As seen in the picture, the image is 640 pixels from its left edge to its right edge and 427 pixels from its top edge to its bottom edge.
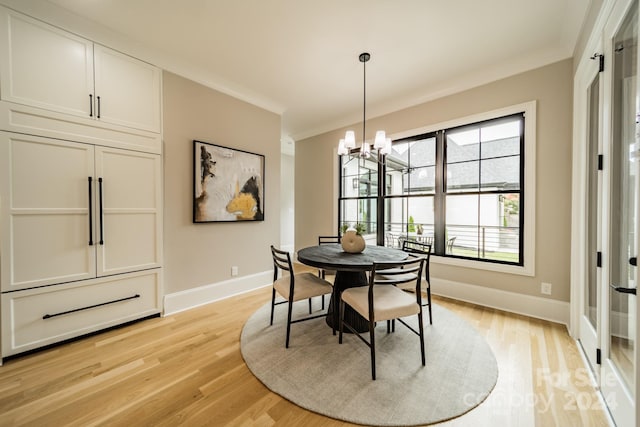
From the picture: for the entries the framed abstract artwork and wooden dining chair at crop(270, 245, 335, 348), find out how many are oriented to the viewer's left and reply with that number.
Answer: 0

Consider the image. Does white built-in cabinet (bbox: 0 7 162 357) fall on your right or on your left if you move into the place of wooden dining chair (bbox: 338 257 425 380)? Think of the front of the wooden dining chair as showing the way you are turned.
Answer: on your left

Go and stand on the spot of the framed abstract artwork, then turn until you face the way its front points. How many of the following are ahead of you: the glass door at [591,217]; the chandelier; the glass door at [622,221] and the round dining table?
4

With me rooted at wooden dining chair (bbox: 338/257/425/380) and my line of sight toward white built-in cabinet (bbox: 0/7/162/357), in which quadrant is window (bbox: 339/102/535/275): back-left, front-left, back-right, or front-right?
back-right

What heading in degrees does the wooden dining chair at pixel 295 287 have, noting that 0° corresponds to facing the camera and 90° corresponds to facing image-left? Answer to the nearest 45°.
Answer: approximately 225°

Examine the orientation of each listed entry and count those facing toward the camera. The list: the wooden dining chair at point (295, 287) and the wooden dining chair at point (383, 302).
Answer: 0

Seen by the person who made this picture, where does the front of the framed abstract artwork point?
facing the viewer and to the right of the viewer

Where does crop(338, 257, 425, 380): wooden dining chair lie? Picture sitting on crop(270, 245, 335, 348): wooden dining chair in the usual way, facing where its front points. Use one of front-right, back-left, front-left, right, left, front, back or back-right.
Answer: right

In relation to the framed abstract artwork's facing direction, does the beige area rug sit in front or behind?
in front

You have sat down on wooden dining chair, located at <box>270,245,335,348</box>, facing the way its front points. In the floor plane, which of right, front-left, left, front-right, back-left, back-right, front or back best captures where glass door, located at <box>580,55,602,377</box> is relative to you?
front-right

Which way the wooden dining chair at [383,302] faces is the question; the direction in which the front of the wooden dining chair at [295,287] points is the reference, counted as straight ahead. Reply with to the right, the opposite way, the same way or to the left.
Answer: to the left

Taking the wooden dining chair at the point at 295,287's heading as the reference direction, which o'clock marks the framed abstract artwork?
The framed abstract artwork is roughly at 9 o'clock from the wooden dining chair.

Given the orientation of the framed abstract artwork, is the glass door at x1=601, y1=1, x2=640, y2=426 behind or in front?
in front

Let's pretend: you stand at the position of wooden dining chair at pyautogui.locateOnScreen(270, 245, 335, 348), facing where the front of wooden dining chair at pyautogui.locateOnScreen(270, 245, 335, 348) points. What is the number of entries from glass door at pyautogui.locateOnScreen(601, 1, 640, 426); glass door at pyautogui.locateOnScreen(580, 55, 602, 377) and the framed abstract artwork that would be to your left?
1

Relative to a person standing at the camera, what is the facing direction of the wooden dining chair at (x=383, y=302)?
facing away from the viewer and to the left of the viewer

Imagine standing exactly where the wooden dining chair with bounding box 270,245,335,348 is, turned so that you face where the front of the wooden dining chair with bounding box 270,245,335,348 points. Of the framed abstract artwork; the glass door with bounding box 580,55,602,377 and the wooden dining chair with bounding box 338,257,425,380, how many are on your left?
1
